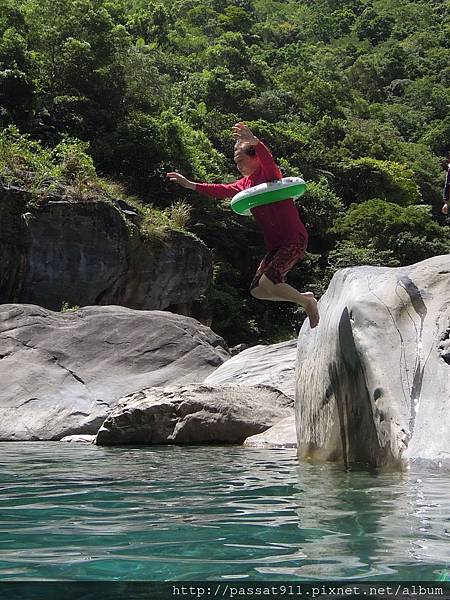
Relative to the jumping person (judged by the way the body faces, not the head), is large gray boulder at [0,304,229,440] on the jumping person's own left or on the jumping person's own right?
on the jumping person's own right

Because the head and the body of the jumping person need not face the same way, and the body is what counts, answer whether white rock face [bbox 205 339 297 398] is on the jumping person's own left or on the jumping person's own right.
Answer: on the jumping person's own right

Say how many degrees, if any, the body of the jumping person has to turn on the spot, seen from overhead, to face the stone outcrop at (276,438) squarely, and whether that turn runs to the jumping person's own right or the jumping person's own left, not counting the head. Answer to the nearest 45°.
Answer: approximately 90° to the jumping person's own right

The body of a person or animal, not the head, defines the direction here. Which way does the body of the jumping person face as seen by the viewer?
to the viewer's left
